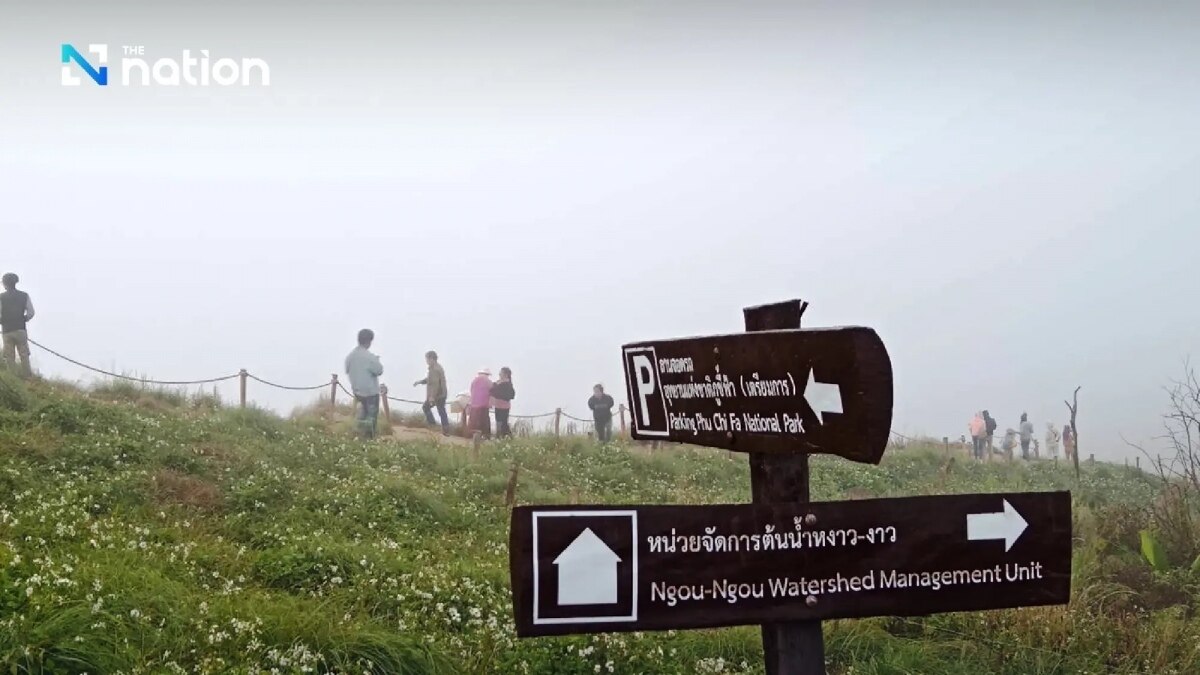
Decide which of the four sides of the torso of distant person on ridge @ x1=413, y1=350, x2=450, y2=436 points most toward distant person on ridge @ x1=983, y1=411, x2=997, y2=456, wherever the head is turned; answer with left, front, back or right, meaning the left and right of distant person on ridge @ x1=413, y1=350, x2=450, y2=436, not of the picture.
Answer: back

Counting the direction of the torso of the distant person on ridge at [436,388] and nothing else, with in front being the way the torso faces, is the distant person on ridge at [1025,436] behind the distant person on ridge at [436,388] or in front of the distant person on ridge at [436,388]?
behind

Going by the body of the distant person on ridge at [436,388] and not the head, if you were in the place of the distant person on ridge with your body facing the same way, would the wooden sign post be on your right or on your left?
on your left

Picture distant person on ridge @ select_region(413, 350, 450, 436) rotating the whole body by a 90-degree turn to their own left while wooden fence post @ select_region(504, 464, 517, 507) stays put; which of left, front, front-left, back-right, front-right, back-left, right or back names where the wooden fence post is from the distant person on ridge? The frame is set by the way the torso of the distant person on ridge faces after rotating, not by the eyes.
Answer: front

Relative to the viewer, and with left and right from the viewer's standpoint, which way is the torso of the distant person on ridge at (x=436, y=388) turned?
facing to the left of the viewer

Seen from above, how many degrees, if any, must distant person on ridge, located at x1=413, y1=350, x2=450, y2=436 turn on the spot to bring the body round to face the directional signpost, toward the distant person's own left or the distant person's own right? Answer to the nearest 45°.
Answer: approximately 90° to the distant person's own left

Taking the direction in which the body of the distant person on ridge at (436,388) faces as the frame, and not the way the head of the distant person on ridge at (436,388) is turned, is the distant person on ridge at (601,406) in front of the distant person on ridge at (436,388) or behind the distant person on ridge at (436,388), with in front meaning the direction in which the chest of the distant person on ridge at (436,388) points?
behind

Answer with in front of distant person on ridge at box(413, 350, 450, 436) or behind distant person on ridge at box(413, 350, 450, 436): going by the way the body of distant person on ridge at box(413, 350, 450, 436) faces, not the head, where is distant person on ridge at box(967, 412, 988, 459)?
behind

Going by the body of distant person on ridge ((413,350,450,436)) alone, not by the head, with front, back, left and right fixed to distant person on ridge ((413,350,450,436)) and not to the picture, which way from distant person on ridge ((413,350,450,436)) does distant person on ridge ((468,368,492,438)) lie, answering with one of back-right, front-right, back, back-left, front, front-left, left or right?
back-left
